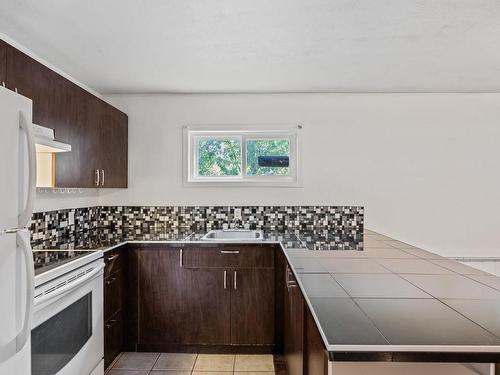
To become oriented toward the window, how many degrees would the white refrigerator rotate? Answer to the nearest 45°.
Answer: approximately 90° to its left

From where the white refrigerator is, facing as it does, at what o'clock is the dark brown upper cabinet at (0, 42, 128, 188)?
The dark brown upper cabinet is roughly at 8 o'clock from the white refrigerator.

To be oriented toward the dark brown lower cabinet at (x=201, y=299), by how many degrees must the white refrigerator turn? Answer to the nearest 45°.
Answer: approximately 90° to its left

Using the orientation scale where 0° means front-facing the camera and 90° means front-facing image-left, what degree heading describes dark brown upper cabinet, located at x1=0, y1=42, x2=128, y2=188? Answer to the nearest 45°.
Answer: approximately 315°

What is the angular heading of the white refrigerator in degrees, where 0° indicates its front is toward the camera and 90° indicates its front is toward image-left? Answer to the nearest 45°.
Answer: approximately 315°

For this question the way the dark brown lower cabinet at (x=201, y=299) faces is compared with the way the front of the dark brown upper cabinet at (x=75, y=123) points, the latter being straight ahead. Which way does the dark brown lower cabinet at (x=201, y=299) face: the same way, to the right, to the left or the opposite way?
to the right
